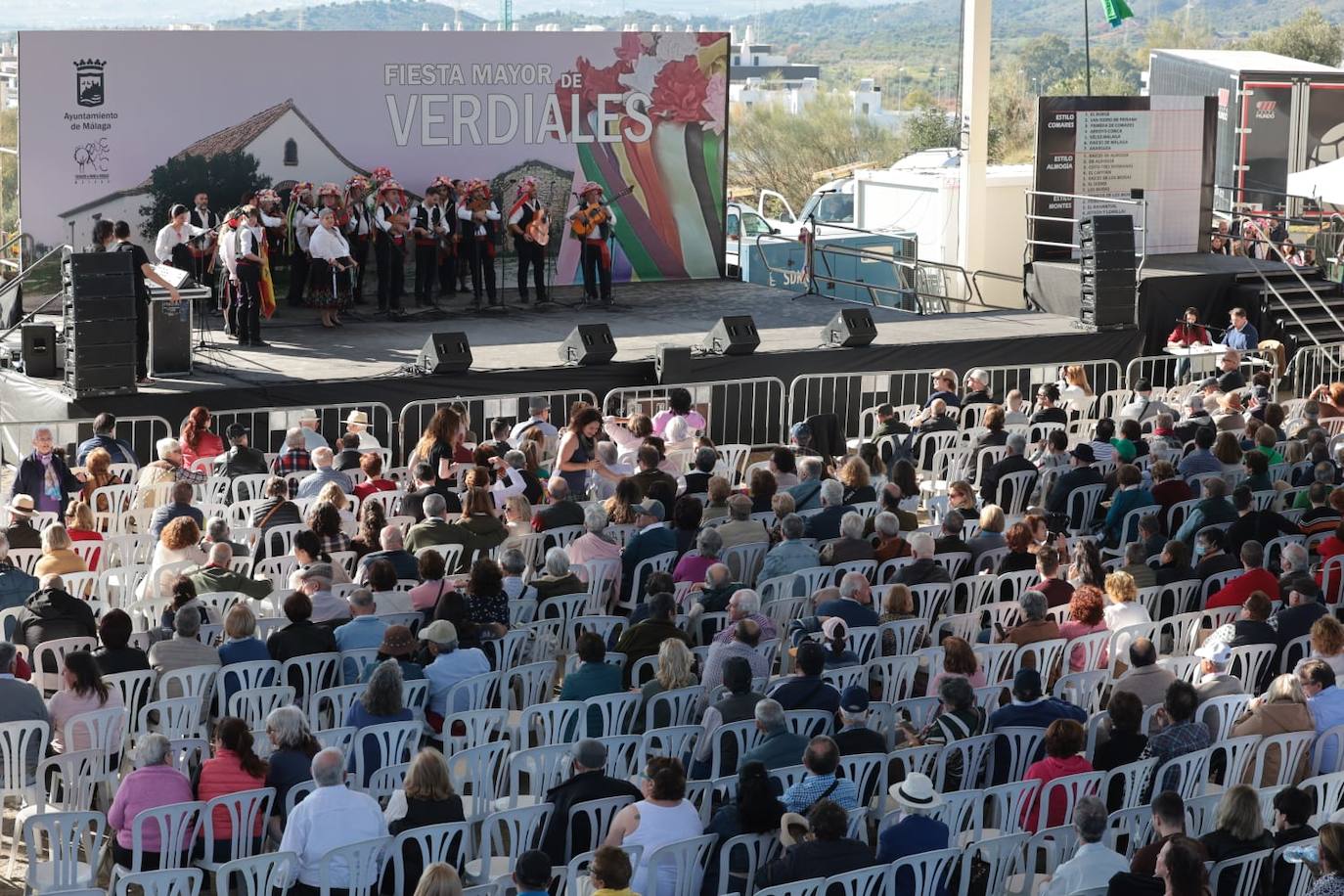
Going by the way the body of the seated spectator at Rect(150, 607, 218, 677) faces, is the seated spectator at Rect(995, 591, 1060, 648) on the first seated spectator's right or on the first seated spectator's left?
on the first seated spectator's right

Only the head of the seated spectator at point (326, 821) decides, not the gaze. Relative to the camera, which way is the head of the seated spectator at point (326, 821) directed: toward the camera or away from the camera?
away from the camera

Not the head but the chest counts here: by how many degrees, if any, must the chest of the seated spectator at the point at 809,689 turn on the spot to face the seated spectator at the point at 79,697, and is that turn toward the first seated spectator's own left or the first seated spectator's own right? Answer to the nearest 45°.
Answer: approximately 90° to the first seated spectator's own left

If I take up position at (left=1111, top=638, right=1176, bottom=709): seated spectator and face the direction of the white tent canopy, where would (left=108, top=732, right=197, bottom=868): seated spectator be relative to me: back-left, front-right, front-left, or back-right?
back-left

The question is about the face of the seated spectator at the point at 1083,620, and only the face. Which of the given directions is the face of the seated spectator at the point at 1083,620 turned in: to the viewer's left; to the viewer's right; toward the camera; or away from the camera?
away from the camera

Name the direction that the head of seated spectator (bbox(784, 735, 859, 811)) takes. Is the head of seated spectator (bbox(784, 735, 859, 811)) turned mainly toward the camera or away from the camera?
away from the camera

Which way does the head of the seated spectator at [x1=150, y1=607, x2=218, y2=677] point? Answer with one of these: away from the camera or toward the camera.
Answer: away from the camera

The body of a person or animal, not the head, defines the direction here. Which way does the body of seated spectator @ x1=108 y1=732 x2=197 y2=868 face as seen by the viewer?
away from the camera

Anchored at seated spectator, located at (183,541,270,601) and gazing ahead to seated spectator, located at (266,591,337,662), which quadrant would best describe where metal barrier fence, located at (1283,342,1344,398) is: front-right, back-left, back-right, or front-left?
back-left

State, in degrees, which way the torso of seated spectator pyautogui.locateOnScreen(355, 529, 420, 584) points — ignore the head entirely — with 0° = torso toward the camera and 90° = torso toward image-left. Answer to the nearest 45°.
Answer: approximately 180°

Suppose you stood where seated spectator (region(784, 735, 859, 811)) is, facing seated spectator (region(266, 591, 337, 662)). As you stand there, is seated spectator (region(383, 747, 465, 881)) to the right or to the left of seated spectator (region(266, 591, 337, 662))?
left

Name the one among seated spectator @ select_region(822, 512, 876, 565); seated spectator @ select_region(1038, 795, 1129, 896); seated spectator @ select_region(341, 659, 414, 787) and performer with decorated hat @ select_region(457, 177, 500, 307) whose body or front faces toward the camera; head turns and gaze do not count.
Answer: the performer with decorated hat

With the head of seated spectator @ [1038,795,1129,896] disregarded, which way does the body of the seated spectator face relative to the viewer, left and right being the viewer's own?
facing away from the viewer

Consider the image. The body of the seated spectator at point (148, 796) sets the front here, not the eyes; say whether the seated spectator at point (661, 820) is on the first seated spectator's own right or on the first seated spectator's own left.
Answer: on the first seated spectator's own right

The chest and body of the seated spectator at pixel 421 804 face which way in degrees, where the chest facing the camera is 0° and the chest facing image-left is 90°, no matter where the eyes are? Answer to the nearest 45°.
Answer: approximately 180°

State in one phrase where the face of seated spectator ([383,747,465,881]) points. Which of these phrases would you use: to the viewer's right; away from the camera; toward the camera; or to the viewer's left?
away from the camera

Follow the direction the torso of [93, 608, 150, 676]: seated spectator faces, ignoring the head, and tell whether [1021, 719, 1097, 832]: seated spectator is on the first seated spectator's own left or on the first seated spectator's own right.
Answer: on the first seated spectator's own right

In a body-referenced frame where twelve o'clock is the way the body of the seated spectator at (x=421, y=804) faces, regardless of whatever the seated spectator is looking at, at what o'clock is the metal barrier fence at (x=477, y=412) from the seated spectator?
The metal barrier fence is roughly at 12 o'clock from the seated spectator.
